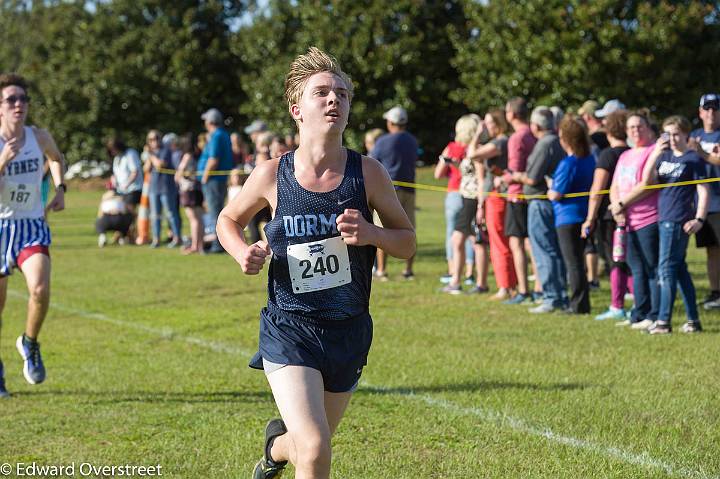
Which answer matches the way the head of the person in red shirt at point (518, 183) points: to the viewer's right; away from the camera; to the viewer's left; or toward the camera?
to the viewer's left

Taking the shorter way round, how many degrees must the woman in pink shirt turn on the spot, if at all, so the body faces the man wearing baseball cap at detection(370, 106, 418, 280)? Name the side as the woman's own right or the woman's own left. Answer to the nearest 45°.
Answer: approximately 90° to the woman's own right

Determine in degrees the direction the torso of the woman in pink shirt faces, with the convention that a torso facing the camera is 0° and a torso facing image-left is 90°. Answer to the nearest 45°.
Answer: approximately 45°

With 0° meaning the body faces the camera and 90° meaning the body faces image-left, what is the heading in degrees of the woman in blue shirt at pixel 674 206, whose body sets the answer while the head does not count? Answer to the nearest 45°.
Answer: approximately 45°

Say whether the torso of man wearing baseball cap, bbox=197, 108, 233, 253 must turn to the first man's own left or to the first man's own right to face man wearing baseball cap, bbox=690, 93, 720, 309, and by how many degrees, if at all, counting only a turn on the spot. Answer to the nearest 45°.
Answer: approximately 135° to the first man's own left

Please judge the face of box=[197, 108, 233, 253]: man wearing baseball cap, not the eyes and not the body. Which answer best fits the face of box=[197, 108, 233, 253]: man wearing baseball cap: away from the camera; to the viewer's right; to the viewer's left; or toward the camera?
to the viewer's left

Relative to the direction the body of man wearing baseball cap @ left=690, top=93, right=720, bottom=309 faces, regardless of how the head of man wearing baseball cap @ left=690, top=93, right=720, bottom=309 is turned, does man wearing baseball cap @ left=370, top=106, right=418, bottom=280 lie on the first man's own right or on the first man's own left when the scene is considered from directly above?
on the first man's own right

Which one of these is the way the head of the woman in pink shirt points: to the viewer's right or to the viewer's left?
to the viewer's left

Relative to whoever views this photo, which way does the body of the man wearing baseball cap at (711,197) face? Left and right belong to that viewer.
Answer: facing the viewer and to the left of the viewer

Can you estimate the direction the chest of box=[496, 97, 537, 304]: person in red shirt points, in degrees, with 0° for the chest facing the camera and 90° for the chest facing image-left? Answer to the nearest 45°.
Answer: approximately 90°
